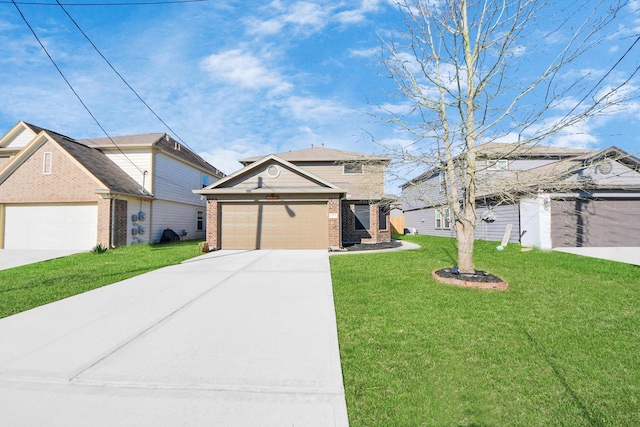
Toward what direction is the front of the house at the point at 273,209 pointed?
toward the camera

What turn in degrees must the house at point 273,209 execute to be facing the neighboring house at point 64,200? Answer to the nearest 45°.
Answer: approximately 90° to its right
